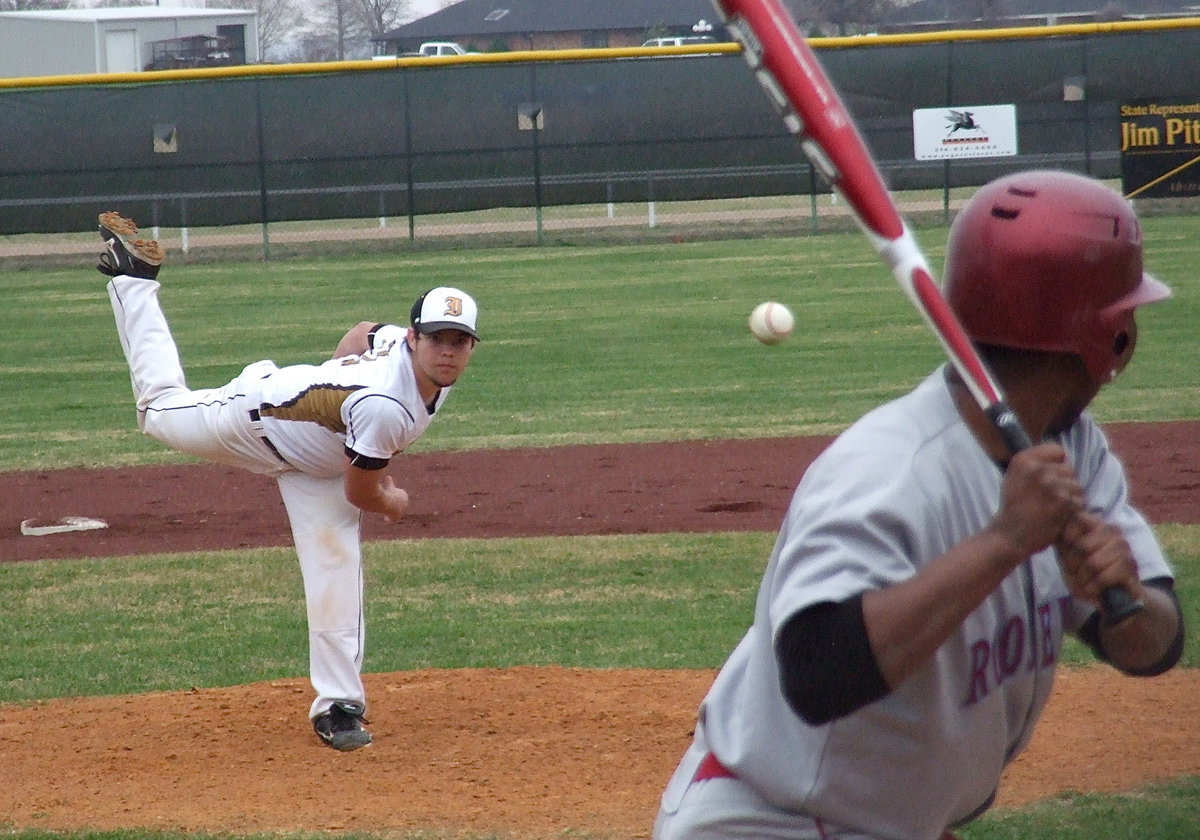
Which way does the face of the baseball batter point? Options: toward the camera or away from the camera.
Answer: away from the camera

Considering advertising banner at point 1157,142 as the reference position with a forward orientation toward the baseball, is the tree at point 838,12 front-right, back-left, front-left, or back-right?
back-right

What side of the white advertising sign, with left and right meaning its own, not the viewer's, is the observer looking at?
front

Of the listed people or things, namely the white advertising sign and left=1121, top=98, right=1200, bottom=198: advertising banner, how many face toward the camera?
2

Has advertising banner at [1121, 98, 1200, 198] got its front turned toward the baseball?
yes

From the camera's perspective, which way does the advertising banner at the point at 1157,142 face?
toward the camera

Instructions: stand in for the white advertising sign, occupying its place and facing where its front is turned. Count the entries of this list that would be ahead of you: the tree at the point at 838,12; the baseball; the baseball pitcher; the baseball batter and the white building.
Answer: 3

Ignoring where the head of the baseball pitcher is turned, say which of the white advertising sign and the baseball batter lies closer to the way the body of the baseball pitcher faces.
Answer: the baseball batter

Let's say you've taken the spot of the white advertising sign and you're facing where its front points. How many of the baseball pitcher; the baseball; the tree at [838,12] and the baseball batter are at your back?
1

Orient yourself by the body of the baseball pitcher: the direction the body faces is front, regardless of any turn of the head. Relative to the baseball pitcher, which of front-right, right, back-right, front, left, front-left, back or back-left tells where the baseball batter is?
front-right

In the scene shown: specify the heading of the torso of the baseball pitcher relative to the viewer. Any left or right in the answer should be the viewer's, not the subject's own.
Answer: facing the viewer and to the right of the viewer

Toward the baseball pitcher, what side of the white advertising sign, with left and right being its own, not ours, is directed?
front
